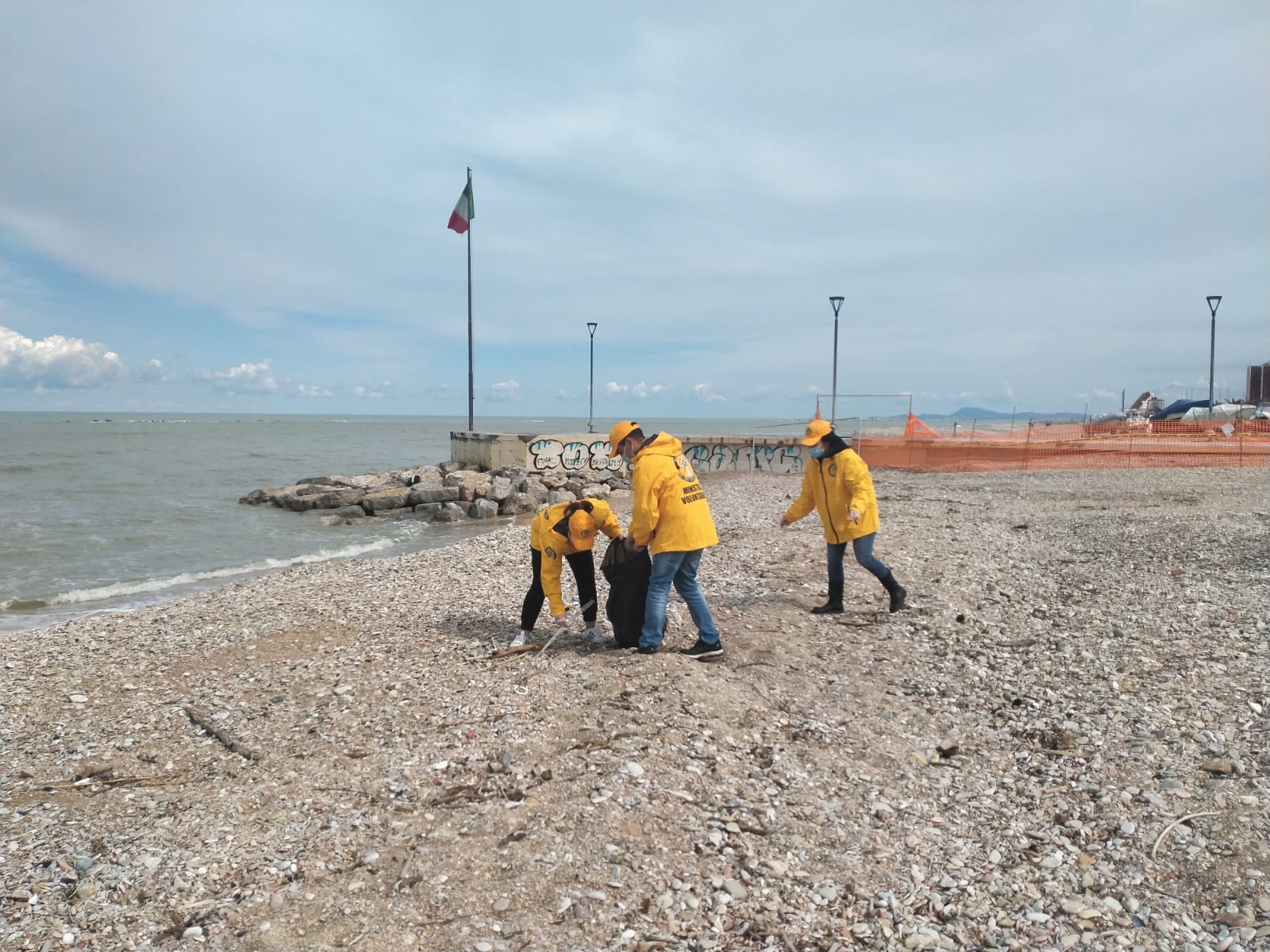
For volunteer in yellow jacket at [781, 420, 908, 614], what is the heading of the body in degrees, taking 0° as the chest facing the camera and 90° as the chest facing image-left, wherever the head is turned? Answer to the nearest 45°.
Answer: approximately 45°

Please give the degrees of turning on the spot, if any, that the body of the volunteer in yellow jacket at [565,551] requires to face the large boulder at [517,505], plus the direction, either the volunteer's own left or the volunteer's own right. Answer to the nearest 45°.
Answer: approximately 180°

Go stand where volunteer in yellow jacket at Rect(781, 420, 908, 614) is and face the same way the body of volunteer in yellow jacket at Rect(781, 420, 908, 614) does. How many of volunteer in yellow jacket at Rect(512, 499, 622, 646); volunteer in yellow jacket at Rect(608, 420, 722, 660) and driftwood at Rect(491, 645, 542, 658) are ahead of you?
3

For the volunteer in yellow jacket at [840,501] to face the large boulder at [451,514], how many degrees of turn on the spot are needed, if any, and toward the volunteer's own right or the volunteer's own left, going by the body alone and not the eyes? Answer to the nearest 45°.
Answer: approximately 90° to the volunteer's own right

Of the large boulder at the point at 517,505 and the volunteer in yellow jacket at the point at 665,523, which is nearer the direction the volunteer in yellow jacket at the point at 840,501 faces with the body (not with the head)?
the volunteer in yellow jacket
